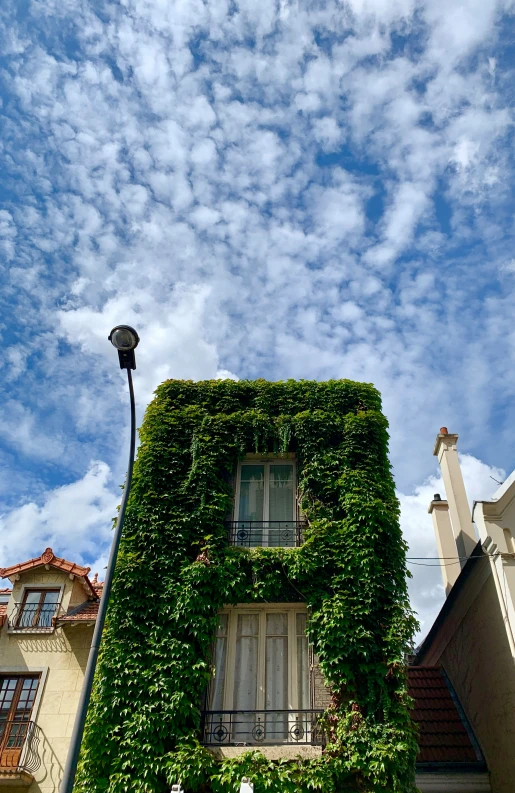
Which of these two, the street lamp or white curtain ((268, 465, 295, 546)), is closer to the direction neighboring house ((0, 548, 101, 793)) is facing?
the street lamp

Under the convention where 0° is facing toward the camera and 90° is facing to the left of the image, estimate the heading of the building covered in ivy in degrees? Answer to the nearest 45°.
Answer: approximately 0°

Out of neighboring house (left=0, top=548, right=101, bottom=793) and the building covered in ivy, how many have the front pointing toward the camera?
2

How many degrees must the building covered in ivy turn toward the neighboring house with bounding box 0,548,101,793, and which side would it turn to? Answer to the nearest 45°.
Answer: approximately 135° to its right

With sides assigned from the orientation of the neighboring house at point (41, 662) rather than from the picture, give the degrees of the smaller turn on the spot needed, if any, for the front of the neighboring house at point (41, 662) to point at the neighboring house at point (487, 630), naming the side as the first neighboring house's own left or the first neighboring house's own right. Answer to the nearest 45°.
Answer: approximately 45° to the first neighboring house's own left

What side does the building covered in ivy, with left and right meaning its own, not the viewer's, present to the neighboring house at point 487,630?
left

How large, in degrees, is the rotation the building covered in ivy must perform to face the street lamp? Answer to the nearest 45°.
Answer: approximately 45° to its right
